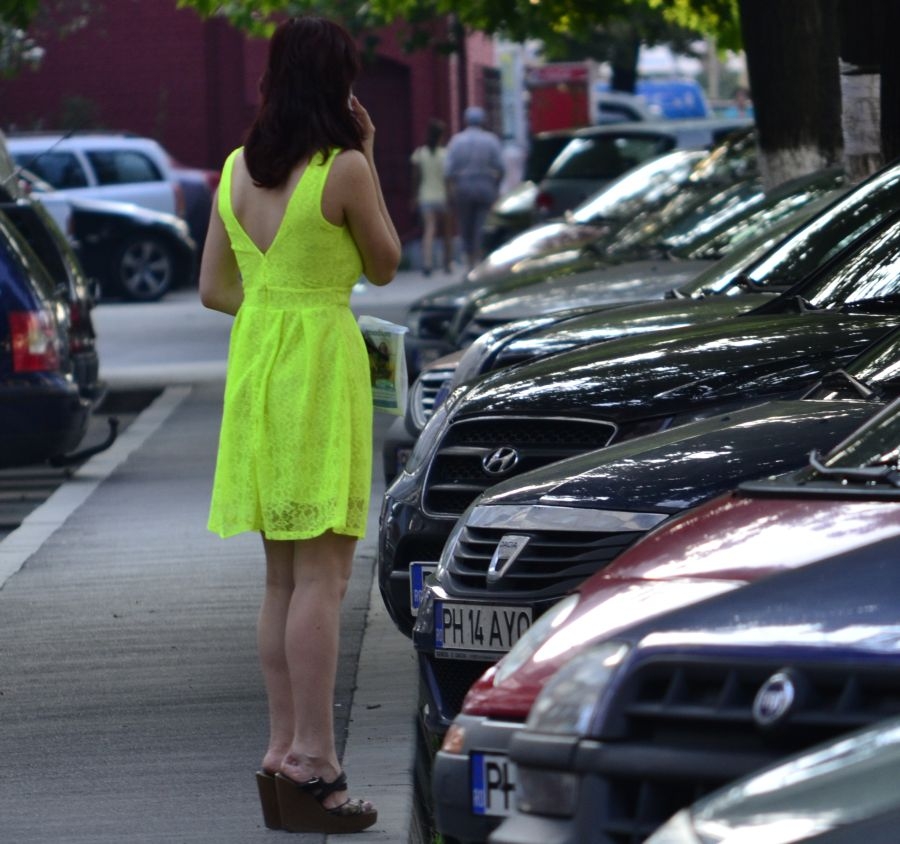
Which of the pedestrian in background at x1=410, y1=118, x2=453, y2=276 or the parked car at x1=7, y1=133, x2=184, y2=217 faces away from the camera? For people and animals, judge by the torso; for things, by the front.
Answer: the pedestrian in background

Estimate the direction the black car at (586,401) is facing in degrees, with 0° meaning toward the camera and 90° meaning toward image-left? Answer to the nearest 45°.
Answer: approximately 45°

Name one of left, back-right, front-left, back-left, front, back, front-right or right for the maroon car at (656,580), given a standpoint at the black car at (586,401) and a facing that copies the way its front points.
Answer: front-left

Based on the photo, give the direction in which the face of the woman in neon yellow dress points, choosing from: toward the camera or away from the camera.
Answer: away from the camera

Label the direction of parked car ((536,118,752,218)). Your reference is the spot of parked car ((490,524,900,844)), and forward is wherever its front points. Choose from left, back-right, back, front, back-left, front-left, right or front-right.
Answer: back-right

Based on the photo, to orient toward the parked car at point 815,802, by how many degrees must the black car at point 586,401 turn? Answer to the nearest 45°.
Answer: approximately 45° to its left

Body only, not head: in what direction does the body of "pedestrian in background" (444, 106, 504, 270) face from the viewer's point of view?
away from the camera

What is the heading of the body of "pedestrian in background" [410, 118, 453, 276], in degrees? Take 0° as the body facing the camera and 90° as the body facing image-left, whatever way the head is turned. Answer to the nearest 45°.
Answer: approximately 180°

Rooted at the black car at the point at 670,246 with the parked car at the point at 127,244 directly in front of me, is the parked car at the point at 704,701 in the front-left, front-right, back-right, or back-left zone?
back-left
